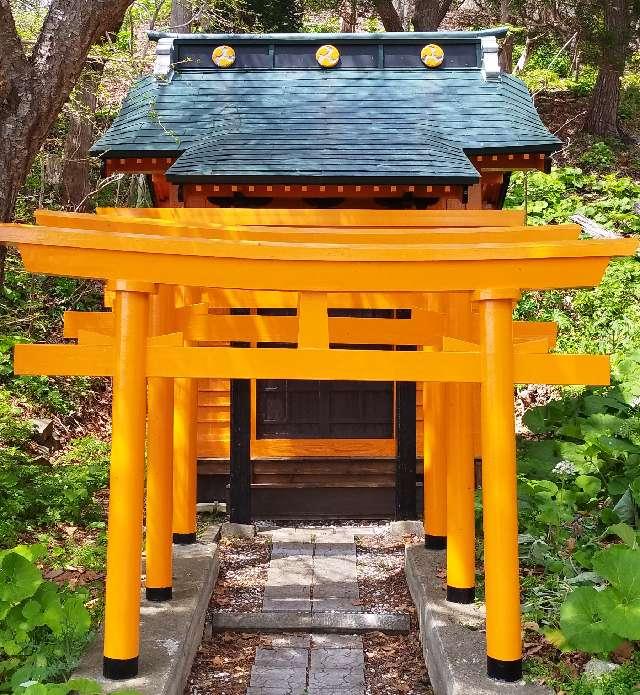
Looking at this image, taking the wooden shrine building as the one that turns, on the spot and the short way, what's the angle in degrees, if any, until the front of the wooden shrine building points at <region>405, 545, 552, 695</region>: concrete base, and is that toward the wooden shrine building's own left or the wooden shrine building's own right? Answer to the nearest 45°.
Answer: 0° — it already faces it

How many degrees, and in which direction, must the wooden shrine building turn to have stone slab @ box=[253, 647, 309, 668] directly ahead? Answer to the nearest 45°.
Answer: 0° — it already faces it

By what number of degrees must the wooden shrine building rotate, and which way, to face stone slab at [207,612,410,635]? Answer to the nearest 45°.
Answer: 0° — it already faces it

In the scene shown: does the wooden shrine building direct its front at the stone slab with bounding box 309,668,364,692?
yes

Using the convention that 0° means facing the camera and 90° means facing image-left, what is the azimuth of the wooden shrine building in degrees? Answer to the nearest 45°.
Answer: approximately 0°

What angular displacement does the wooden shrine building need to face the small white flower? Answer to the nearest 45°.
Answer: approximately 45° to its left

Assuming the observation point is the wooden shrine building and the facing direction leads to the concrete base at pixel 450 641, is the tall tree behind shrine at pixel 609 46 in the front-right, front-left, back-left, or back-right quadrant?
back-left

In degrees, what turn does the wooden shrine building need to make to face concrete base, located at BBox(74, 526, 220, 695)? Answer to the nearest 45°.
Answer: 0° — it already faces it
